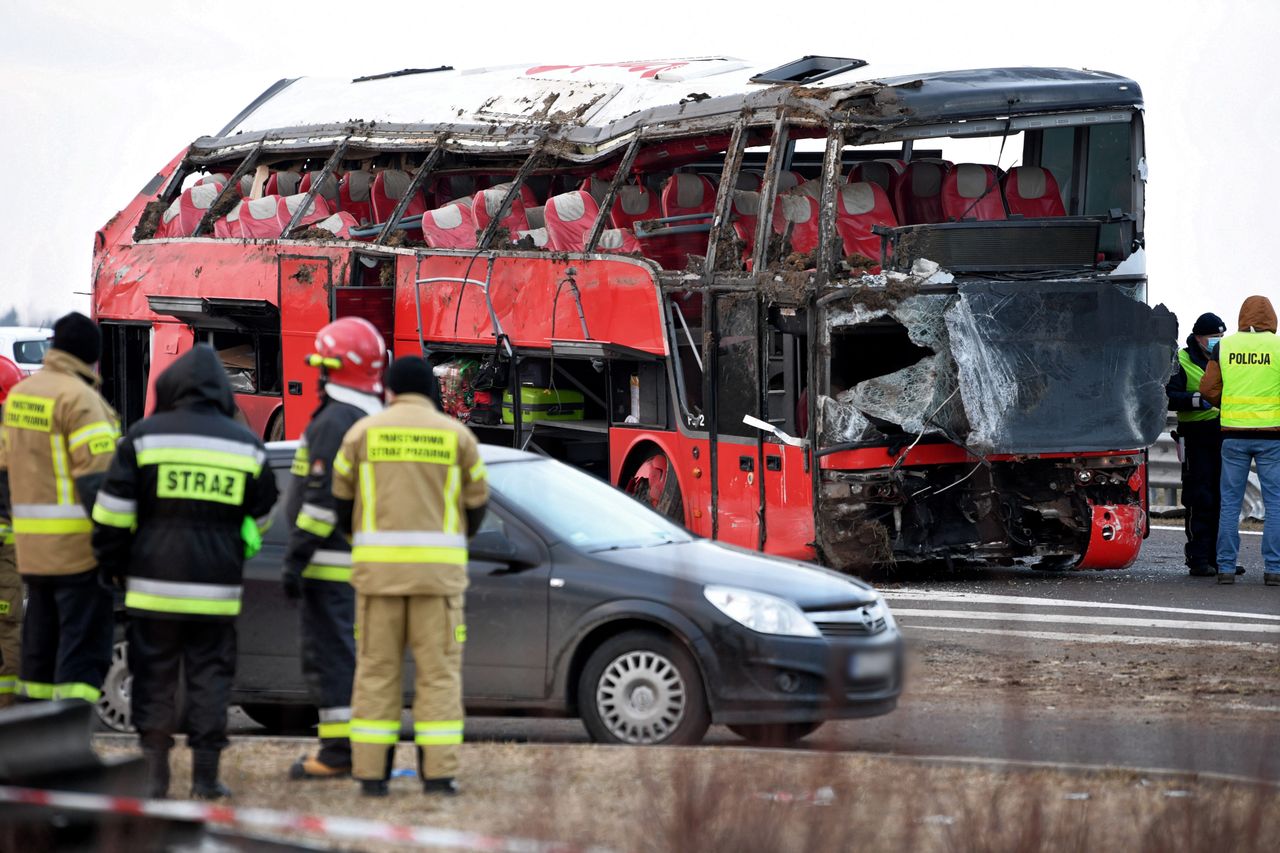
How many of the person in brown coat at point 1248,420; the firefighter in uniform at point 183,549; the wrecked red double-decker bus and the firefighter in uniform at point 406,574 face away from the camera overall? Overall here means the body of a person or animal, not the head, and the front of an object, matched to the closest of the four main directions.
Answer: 3

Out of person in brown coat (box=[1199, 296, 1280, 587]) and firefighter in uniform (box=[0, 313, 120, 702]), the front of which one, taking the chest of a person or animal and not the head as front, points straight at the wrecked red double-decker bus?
the firefighter in uniform

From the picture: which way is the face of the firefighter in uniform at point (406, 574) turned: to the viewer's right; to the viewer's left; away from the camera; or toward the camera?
away from the camera

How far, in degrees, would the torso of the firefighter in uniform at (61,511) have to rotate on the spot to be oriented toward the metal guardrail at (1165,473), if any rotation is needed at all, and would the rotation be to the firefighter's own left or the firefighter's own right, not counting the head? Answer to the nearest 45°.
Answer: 0° — they already face it

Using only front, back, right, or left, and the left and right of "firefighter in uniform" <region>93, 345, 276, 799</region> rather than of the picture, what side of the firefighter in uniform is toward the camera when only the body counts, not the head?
back

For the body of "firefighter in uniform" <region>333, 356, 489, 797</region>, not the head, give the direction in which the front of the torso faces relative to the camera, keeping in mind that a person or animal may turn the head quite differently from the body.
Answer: away from the camera

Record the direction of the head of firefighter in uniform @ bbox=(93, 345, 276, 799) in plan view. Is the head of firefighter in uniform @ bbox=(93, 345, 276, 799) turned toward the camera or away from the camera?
away from the camera

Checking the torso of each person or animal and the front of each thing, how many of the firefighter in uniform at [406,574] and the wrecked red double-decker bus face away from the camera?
1

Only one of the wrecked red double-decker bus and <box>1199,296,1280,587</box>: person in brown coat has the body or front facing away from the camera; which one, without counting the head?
the person in brown coat

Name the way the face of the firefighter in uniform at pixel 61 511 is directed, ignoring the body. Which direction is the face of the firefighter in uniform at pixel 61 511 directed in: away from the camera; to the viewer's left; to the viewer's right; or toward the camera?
away from the camera

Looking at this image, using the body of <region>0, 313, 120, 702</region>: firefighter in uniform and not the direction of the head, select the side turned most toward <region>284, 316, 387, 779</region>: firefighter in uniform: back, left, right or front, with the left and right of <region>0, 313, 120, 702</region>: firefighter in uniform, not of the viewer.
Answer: right

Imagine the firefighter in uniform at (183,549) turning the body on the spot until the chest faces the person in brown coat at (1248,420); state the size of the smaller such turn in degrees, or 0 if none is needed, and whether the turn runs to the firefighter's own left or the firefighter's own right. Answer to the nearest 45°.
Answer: approximately 45° to the firefighter's own right

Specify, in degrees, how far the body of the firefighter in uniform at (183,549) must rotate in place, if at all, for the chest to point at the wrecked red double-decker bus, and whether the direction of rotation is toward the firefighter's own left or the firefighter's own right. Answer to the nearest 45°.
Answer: approximately 45° to the firefighter's own right

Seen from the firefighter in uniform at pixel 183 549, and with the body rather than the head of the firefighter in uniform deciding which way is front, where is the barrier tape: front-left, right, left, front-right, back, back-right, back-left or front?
back

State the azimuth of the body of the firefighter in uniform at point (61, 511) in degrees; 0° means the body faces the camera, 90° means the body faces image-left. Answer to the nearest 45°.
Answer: approximately 225°
